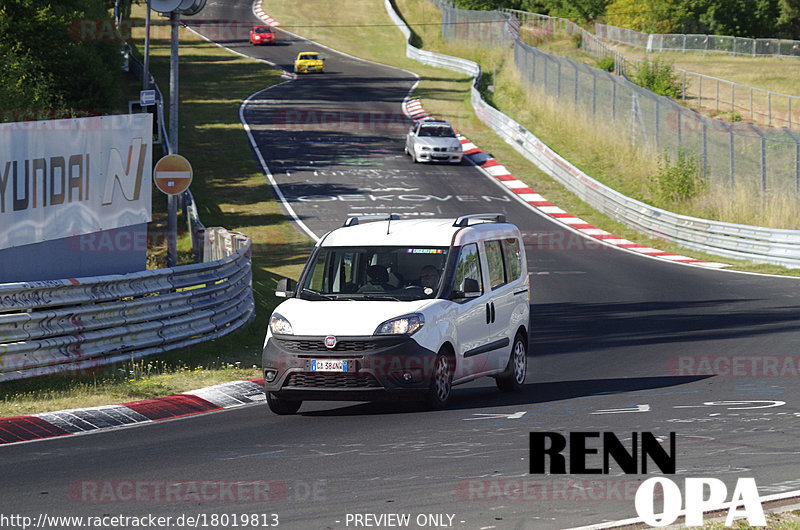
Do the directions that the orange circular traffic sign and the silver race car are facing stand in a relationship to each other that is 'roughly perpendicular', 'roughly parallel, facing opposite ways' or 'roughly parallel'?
roughly parallel

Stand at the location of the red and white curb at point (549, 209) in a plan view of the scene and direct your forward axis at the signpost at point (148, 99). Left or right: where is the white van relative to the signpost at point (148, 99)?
left

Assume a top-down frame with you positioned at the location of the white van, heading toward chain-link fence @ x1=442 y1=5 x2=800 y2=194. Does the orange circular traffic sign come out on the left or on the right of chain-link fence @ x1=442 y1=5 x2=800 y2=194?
left

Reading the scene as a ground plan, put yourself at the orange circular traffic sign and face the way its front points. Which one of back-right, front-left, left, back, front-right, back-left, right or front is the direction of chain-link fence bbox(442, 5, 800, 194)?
back-left

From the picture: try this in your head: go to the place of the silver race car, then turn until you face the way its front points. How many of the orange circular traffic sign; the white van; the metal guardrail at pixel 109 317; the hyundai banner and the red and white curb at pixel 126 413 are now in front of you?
5

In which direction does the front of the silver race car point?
toward the camera

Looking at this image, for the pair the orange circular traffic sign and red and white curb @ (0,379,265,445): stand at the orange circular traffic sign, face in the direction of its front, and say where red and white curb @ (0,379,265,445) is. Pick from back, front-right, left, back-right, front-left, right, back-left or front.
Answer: front

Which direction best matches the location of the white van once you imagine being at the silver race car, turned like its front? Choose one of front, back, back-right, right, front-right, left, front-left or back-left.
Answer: front

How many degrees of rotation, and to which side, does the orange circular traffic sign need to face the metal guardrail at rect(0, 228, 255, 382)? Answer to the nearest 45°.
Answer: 0° — it already faces it

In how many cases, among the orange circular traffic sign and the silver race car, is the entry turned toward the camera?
2

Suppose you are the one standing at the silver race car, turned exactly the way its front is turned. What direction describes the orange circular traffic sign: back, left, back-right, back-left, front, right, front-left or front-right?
front

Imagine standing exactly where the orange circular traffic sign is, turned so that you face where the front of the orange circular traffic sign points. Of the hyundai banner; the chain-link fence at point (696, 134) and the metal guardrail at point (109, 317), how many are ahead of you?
2
